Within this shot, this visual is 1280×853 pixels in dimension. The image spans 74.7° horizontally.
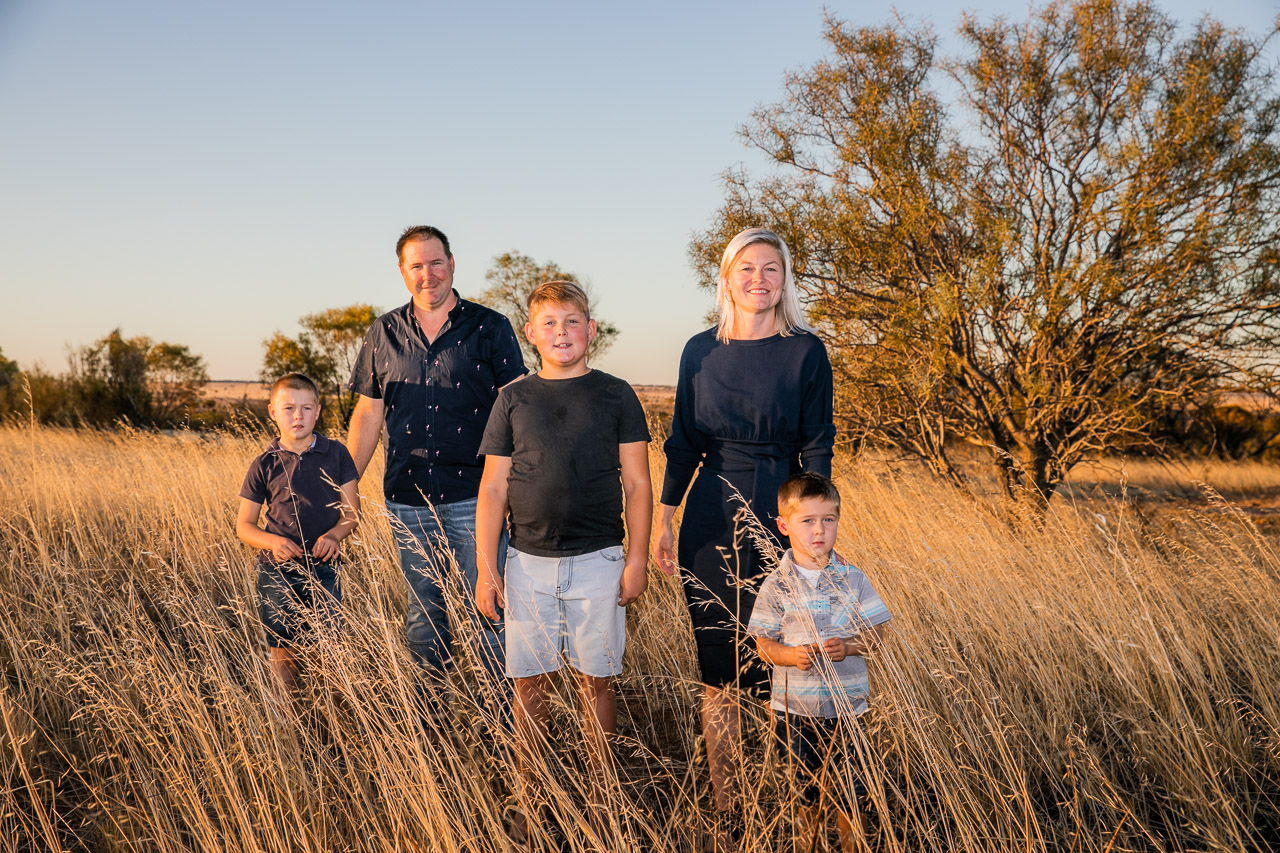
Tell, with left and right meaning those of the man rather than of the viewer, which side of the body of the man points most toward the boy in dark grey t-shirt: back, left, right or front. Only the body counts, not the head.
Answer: front

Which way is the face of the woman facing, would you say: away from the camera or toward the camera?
toward the camera

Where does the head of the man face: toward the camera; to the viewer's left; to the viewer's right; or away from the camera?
toward the camera

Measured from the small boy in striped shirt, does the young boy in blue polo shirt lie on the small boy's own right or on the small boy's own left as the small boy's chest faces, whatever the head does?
on the small boy's own right

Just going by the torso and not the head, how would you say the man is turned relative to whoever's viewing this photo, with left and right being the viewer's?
facing the viewer

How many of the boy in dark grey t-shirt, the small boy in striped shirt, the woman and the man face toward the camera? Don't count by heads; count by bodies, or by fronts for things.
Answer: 4

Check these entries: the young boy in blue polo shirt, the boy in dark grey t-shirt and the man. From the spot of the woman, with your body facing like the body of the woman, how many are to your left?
0

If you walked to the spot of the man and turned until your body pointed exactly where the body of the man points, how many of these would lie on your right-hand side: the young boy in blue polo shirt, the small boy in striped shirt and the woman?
1

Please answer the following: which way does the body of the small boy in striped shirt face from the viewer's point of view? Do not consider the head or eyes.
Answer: toward the camera

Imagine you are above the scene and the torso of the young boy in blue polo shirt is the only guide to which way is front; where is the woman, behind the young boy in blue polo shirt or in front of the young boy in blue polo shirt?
in front

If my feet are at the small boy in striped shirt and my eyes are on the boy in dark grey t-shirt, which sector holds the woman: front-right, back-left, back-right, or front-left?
front-right

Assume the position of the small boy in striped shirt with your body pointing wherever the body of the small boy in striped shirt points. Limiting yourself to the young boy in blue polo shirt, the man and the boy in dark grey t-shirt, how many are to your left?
0

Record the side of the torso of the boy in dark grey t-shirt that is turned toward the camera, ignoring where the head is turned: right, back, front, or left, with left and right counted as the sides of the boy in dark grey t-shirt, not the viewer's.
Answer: front

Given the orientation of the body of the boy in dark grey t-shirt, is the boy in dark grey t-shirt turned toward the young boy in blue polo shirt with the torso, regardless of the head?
no

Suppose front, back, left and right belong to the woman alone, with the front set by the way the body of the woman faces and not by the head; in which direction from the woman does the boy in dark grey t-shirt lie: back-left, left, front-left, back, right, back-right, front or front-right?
right

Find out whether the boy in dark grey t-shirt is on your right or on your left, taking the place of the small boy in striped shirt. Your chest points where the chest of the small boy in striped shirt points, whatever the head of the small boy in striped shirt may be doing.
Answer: on your right

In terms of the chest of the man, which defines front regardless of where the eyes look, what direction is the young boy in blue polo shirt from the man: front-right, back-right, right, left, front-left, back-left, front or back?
right

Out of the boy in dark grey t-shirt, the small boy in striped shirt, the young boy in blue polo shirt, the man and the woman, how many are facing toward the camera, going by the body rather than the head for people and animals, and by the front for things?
5

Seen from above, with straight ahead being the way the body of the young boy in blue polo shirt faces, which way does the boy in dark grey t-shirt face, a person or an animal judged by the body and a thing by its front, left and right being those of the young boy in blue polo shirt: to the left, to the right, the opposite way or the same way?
the same way
